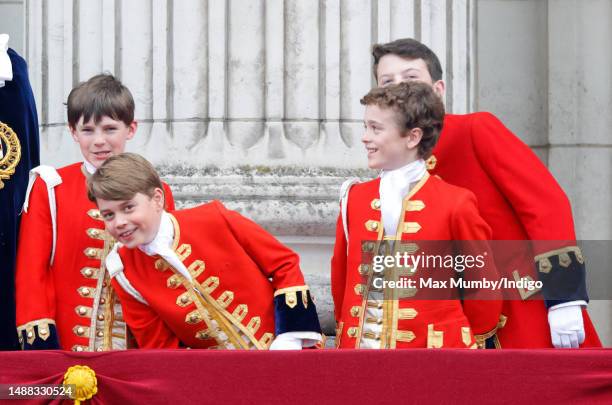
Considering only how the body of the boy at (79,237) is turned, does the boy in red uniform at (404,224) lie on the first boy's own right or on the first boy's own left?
on the first boy's own left

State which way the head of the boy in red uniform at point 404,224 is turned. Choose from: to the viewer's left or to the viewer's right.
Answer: to the viewer's left

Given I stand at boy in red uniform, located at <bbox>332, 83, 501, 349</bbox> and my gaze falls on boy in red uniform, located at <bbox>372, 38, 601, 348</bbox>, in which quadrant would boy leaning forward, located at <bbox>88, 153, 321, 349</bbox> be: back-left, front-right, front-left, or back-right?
back-left

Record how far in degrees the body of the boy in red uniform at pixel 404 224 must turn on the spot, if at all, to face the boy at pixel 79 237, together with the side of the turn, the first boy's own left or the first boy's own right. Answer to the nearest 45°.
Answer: approximately 45° to the first boy's own right

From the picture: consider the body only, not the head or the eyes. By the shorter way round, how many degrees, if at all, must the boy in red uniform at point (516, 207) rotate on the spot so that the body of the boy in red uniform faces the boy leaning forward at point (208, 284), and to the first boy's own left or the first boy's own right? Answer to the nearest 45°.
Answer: approximately 45° to the first boy's own right

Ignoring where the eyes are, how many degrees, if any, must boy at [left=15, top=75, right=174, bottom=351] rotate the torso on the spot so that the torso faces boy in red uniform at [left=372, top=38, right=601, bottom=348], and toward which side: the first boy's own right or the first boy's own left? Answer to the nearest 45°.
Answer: approximately 90° to the first boy's own left
